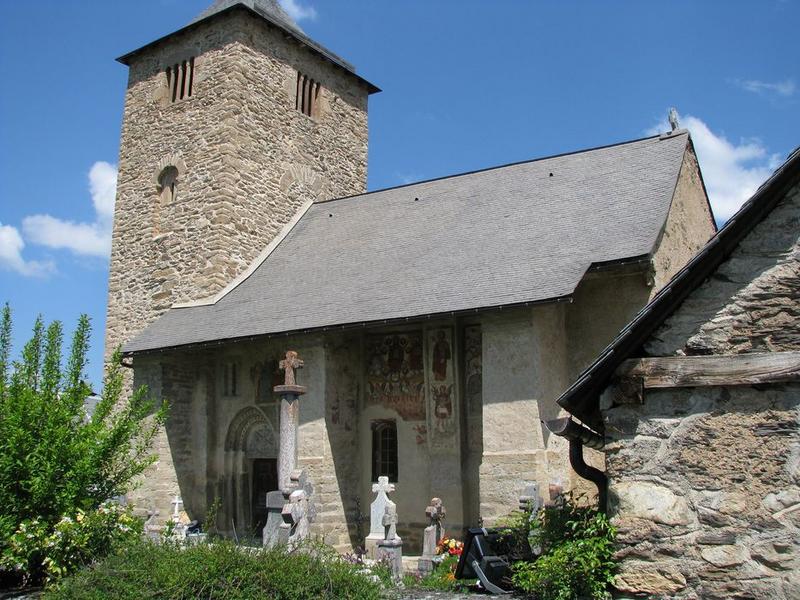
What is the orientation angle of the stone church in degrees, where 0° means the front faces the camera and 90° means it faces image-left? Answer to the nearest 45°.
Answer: approximately 45°

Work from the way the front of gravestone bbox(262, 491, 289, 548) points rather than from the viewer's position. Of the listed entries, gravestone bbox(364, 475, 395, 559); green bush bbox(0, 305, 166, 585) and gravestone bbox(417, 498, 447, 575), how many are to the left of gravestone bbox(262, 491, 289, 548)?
2

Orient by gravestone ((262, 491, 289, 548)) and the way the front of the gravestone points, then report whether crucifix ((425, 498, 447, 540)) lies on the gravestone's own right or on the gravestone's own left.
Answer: on the gravestone's own left

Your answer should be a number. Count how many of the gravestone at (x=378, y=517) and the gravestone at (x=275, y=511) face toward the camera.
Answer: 2

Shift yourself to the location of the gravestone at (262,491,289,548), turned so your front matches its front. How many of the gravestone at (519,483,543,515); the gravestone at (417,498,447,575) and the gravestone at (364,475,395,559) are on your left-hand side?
3

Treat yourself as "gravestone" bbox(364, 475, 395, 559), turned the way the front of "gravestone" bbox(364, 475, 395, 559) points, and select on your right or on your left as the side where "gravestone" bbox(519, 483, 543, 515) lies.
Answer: on your left

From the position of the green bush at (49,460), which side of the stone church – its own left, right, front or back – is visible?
front

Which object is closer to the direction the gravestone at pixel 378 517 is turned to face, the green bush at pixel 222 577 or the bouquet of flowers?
the green bush

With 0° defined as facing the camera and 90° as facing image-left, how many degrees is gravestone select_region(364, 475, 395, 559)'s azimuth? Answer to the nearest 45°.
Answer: approximately 0°

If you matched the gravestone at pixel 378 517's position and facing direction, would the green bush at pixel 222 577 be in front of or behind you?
in front

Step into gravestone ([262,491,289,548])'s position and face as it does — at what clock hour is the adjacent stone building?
The adjacent stone building is roughly at 11 o'clock from the gravestone.
